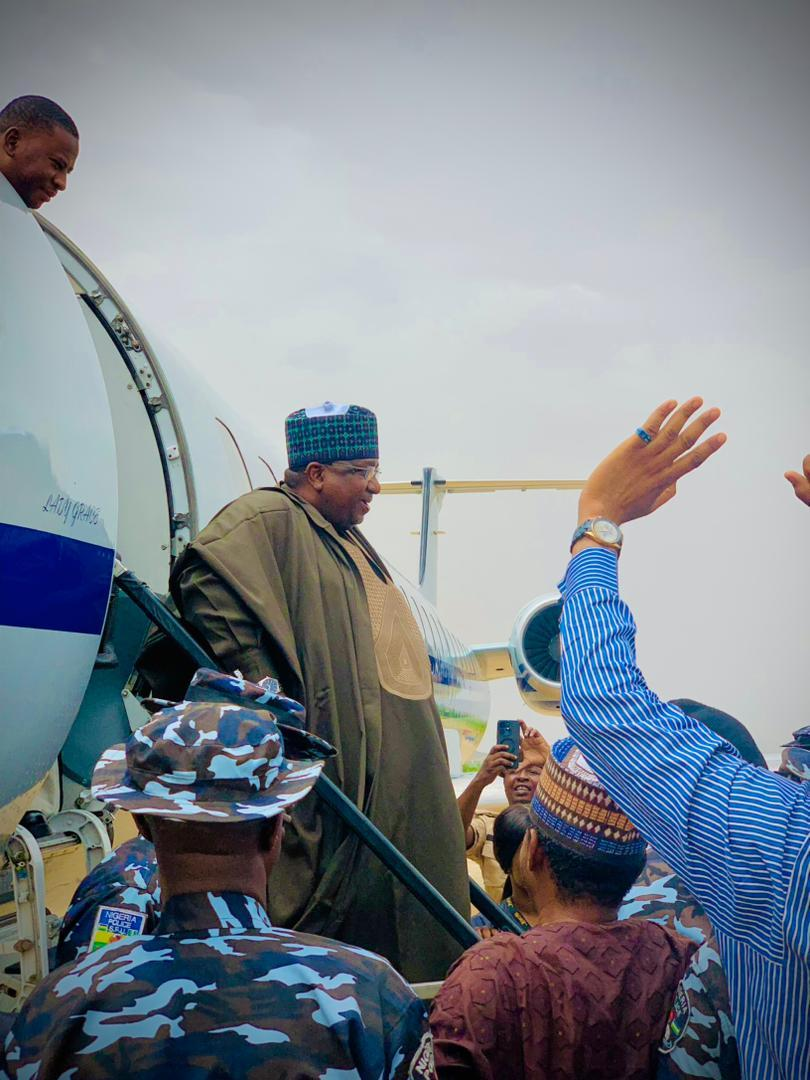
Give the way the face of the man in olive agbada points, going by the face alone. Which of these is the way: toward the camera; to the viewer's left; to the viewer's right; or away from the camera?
to the viewer's right
